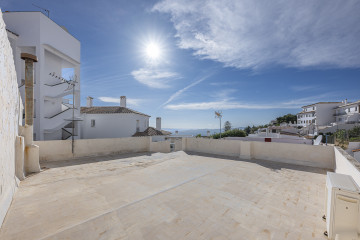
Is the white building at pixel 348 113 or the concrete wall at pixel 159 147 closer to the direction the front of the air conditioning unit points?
the concrete wall

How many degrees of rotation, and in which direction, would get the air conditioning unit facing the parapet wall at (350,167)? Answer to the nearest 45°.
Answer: approximately 90° to its right

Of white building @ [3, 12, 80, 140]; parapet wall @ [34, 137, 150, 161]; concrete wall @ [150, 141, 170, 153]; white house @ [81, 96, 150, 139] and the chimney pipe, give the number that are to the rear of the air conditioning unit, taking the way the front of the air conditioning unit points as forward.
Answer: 0

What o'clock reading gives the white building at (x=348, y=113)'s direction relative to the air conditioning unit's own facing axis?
The white building is roughly at 3 o'clock from the air conditioning unit.

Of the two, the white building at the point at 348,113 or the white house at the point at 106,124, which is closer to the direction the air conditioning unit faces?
the white house

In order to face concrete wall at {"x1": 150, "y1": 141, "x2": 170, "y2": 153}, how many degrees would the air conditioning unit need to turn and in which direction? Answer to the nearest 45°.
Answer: approximately 45° to its right

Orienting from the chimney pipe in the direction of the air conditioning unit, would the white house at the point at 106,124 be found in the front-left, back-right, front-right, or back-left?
back-left

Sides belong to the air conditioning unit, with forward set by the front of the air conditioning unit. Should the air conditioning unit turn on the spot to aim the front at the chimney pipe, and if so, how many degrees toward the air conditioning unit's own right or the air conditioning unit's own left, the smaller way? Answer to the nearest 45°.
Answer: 0° — it already faces it

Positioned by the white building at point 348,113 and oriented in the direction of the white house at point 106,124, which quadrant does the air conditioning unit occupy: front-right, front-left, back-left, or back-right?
front-left

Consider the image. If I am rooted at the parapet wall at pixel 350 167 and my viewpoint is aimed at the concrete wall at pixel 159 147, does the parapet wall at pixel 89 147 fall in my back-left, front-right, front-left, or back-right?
front-left

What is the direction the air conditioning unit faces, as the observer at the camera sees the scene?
facing to the left of the viewer

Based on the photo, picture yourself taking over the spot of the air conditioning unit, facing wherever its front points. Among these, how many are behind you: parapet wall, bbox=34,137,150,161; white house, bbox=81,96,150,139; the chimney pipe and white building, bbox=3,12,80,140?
0
